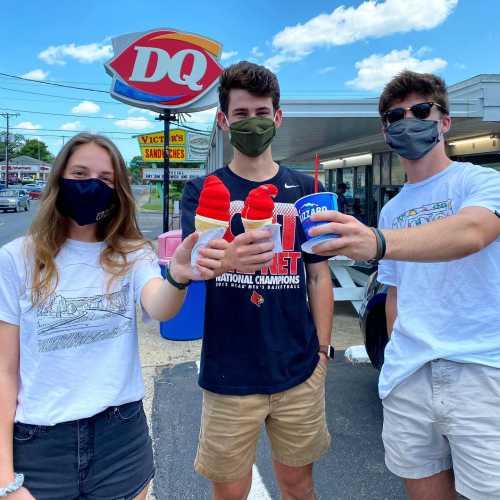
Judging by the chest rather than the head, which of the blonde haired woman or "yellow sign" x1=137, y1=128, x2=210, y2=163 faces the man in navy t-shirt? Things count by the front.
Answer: the yellow sign

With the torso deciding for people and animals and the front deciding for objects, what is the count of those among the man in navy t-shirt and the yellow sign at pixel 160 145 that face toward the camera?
2

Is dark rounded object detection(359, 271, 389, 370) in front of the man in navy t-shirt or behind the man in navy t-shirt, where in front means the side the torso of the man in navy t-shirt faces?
behind

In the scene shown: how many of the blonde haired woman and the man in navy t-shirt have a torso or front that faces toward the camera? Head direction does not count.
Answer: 2

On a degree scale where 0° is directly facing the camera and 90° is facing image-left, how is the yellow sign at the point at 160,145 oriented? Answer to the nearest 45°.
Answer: approximately 0°

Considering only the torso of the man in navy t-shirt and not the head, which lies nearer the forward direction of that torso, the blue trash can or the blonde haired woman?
the blonde haired woman

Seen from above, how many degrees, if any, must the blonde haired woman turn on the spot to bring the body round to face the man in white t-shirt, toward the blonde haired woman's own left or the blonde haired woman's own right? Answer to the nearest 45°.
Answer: approximately 90° to the blonde haired woman's own left

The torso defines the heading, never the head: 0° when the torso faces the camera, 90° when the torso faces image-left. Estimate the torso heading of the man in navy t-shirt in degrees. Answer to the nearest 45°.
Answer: approximately 0°

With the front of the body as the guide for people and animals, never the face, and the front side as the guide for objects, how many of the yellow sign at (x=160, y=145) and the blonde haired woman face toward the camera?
2

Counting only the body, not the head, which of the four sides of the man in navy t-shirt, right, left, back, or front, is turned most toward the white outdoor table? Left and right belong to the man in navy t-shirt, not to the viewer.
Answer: back

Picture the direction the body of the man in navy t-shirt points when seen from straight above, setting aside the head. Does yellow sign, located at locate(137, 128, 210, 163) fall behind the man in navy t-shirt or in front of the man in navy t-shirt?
behind

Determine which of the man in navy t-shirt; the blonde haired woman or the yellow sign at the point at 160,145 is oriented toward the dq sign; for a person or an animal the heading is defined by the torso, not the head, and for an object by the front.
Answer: the yellow sign
